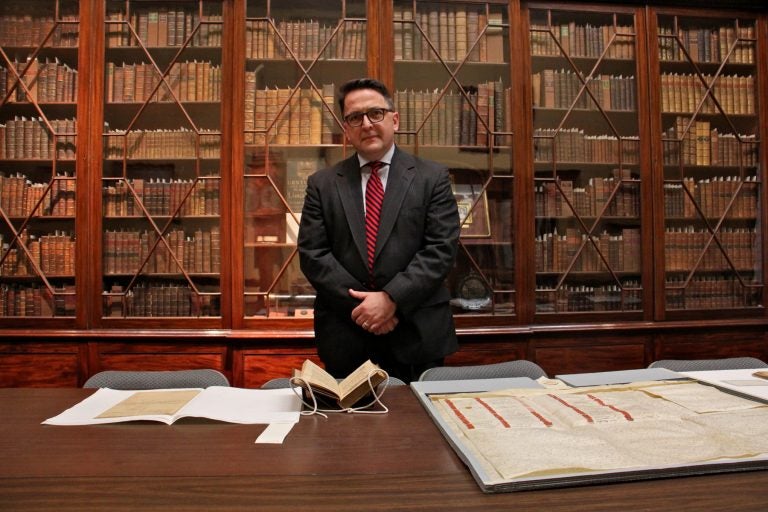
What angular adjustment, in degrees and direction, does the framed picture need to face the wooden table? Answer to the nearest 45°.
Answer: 0° — it already faces it

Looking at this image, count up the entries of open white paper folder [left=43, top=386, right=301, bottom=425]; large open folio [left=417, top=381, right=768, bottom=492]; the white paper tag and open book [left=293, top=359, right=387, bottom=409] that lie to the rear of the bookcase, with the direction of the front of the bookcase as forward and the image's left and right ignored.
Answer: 0

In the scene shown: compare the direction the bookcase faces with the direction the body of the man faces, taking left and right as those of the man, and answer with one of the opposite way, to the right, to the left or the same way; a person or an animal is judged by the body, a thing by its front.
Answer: the same way

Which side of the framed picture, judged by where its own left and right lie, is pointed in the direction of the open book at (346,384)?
front

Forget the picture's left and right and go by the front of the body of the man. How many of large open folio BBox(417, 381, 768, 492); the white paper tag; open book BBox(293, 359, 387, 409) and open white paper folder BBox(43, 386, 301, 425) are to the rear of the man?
0

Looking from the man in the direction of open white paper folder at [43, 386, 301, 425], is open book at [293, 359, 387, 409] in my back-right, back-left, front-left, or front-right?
front-left

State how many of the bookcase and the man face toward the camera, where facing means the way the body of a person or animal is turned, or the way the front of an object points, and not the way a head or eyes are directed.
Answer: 2

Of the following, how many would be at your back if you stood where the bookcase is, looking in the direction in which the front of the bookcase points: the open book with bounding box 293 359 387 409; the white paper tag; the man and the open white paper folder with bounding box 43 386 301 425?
0

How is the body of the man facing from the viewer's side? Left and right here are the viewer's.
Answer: facing the viewer

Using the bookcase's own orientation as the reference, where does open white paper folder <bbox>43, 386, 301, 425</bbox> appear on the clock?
The open white paper folder is roughly at 12 o'clock from the bookcase.

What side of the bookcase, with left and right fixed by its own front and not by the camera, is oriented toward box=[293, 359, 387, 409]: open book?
front

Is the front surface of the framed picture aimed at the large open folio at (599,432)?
yes

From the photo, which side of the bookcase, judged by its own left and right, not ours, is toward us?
front

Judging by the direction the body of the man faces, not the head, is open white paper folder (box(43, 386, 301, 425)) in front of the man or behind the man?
in front

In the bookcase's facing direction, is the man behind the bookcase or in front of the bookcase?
in front

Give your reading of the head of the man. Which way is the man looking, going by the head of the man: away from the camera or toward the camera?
toward the camera

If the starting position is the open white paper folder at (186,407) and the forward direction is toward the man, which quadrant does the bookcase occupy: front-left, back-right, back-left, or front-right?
front-left

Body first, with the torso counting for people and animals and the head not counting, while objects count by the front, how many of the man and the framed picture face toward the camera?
2

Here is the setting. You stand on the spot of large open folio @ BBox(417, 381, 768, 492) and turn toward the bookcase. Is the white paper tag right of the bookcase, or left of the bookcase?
left

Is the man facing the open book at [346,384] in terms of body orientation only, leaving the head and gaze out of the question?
yes

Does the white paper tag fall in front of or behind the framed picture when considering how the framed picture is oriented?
in front
